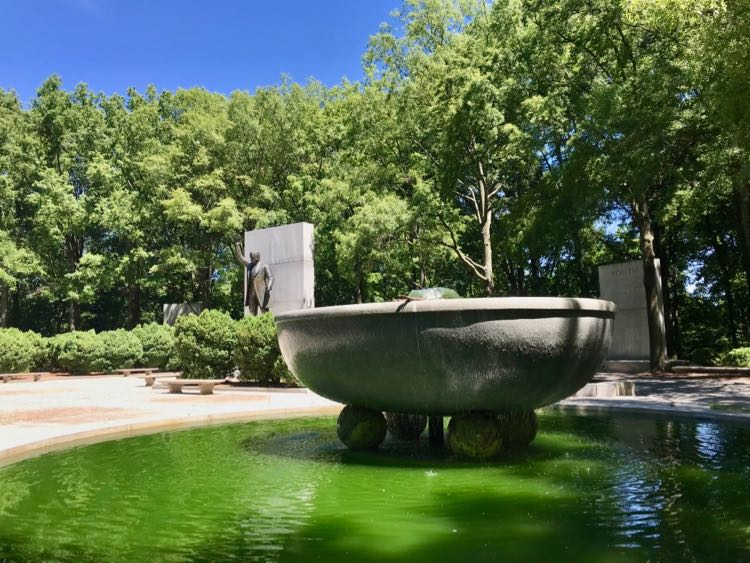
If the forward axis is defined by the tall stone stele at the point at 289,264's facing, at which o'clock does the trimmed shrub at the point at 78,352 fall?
The trimmed shrub is roughly at 1 o'clock from the tall stone stele.

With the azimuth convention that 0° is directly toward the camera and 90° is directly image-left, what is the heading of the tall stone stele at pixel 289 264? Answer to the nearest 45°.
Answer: approximately 45°

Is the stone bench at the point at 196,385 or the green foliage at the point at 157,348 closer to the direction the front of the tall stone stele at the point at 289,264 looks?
the stone bench

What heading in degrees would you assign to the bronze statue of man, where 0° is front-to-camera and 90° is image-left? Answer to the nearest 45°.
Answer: approximately 45°

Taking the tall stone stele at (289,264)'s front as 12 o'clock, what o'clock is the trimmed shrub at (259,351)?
The trimmed shrub is roughly at 11 o'clock from the tall stone stele.

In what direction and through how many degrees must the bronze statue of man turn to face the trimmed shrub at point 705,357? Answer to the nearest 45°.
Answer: approximately 135° to its left

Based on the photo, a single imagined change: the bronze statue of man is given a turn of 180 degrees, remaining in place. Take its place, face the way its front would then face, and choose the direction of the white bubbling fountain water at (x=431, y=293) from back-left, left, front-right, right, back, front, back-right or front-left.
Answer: back-right

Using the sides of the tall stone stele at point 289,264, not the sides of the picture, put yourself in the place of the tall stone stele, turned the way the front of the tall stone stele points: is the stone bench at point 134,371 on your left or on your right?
on your right

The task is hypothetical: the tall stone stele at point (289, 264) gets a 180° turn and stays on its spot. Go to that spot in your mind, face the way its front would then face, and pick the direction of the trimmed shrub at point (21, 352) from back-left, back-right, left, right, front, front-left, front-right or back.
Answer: left

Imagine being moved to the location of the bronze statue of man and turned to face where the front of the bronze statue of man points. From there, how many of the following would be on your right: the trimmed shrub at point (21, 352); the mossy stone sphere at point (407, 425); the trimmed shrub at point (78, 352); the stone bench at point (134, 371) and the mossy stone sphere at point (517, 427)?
3

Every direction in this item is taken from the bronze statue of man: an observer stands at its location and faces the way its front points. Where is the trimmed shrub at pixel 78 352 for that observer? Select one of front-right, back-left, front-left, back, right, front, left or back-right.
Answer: right
